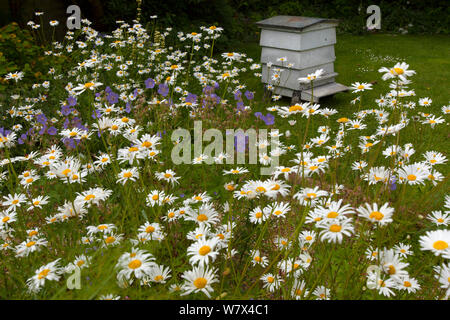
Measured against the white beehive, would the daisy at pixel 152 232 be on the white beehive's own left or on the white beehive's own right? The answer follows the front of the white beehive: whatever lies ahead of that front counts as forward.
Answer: on the white beehive's own right

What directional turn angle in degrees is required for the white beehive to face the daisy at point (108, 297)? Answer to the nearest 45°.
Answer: approximately 45° to its right

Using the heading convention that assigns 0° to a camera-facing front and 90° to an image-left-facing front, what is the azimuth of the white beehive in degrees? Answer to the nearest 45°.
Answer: approximately 315°

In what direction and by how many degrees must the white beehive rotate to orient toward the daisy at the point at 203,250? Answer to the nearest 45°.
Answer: approximately 45° to its right

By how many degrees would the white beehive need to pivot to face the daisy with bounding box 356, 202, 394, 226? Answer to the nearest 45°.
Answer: approximately 45° to its right

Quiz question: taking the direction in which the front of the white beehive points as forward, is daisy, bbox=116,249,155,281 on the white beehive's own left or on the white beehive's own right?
on the white beehive's own right
